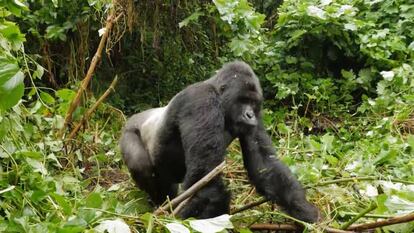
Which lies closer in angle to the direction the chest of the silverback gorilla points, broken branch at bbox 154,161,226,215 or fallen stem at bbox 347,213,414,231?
the fallen stem

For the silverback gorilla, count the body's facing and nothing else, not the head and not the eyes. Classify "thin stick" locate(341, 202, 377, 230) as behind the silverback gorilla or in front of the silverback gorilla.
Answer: in front

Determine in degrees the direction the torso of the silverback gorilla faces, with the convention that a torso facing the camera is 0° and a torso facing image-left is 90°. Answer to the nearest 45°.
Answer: approximately 315°

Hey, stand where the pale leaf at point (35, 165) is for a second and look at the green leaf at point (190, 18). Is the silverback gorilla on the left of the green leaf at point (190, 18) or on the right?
right

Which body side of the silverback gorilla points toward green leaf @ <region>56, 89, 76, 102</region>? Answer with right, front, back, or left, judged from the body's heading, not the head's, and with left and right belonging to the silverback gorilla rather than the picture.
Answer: back

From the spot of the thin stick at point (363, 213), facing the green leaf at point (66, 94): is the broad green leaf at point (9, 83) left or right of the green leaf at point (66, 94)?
left

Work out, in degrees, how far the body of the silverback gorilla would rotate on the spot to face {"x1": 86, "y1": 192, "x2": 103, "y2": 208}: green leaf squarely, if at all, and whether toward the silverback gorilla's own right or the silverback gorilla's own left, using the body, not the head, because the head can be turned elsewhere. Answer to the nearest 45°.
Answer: approximately 90° to the silverback gorilla's own right

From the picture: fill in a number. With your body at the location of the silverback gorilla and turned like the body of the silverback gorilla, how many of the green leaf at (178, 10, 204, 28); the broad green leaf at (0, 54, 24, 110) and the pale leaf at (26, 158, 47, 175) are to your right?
2

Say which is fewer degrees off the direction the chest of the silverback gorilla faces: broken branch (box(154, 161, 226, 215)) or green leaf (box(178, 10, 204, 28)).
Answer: the broken branch

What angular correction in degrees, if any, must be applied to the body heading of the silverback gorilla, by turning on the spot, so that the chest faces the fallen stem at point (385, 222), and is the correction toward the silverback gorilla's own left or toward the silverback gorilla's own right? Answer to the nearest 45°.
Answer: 0° — it already faces it
